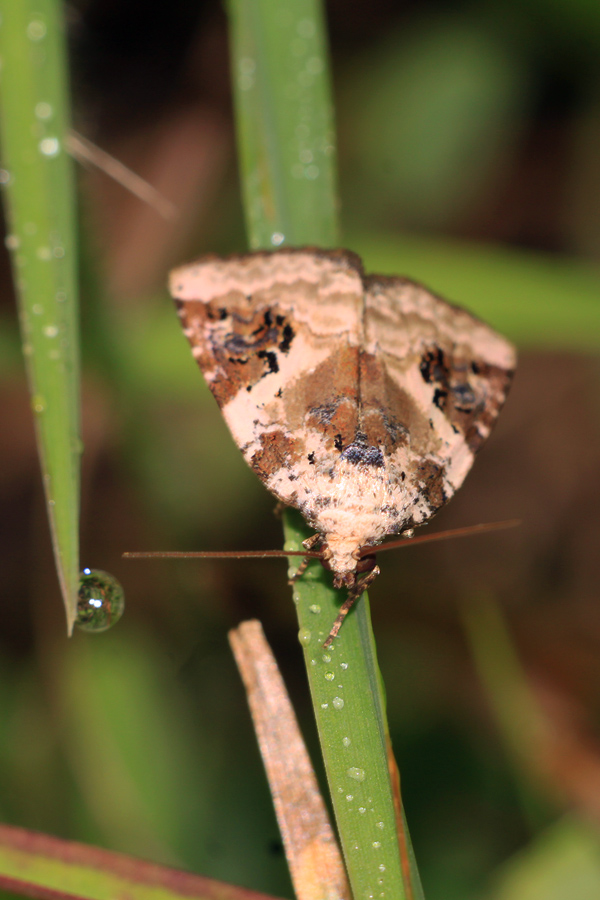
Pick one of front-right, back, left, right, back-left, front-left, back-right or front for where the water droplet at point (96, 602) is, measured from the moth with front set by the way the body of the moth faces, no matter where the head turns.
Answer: front-right

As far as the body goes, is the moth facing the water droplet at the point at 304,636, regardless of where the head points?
yes

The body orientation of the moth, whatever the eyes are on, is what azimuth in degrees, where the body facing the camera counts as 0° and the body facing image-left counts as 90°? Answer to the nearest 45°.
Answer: approximately 0°

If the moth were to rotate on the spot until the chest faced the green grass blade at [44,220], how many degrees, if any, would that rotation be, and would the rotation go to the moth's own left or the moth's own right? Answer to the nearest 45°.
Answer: approximately 45° to the moth's own right

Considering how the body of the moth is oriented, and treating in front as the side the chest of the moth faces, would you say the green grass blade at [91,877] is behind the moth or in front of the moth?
in front
